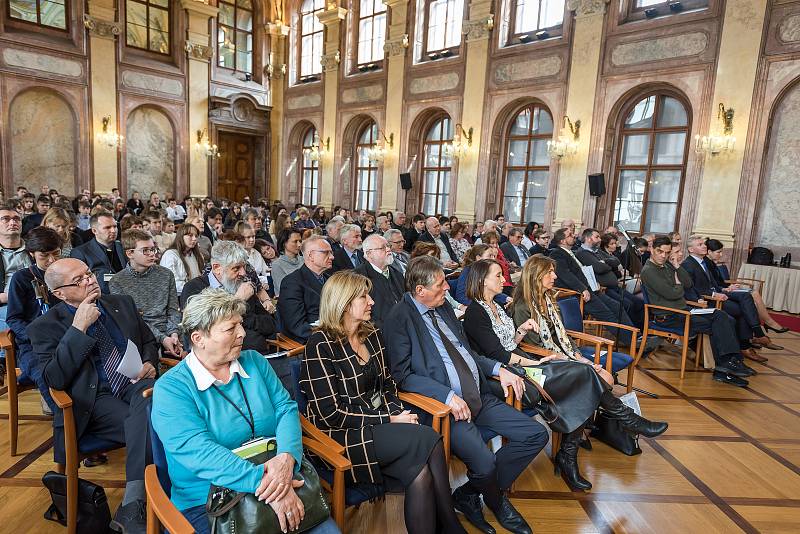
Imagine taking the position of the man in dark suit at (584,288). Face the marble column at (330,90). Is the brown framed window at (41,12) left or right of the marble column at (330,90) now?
left

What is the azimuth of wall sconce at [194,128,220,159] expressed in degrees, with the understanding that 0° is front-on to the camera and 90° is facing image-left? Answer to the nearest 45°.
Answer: approximately 315°

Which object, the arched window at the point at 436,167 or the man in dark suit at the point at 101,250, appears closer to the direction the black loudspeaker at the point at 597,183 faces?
the man in dark suit

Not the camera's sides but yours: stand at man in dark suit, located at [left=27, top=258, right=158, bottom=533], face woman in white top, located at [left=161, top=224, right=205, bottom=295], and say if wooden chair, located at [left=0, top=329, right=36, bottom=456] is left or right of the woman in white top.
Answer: left

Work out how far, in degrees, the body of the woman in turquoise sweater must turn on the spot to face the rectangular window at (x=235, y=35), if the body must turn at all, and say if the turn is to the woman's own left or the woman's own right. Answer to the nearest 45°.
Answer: approximately 135° to the woman's own left

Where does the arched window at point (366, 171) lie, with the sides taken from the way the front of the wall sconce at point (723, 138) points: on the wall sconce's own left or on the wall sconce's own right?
on the wall sconce's own right

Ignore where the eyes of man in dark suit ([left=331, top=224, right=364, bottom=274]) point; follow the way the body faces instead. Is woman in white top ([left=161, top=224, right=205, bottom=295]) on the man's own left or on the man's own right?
on the man's own right

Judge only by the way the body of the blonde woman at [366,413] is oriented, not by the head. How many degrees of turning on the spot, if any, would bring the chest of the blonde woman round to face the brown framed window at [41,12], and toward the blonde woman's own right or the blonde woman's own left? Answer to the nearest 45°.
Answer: approximately 180°
